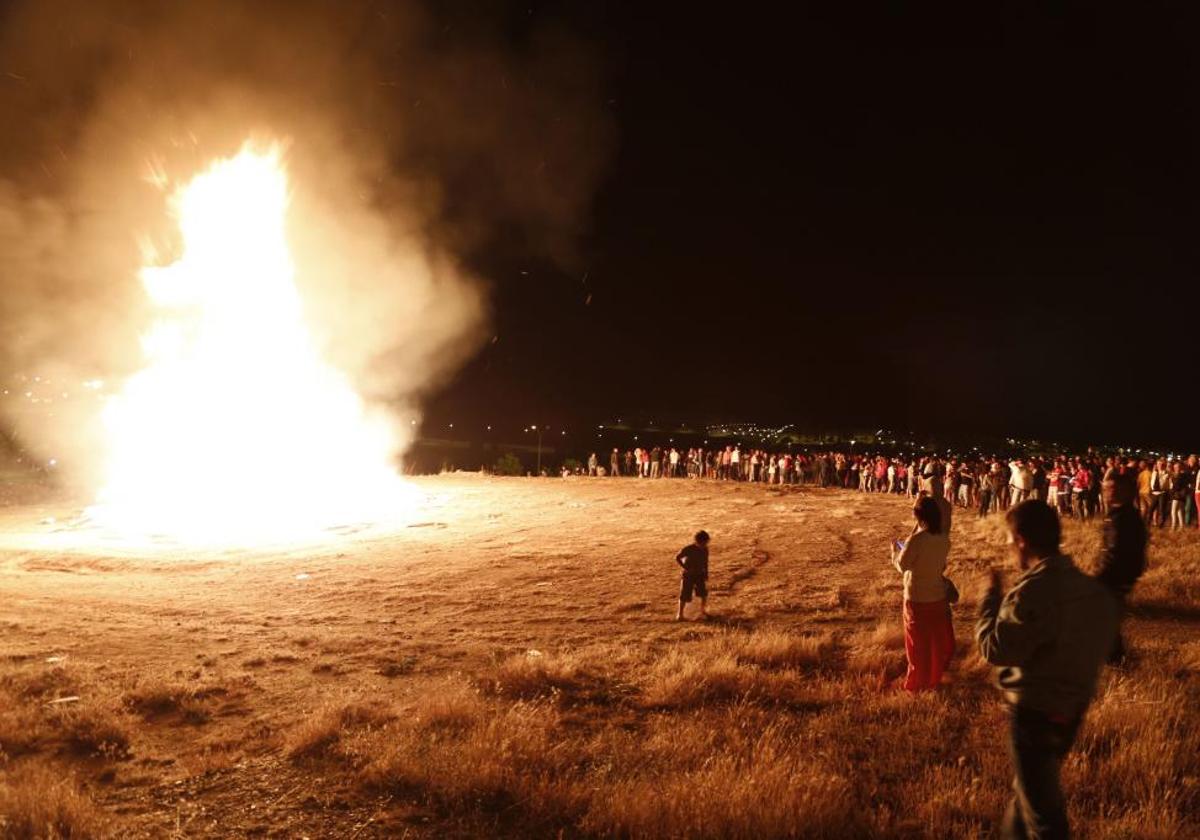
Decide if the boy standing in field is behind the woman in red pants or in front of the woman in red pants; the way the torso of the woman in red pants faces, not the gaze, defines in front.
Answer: in front

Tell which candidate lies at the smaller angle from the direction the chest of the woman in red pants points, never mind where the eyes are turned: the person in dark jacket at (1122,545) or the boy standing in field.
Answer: the boy standing in field

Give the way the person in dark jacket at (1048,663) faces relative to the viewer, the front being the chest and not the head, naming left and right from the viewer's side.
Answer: facing away from the viewer and to the left of the viewer

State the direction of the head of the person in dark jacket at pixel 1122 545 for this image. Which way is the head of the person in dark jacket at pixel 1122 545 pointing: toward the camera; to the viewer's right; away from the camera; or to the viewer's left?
away from the camera

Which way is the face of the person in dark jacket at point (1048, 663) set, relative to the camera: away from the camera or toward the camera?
away from the camera

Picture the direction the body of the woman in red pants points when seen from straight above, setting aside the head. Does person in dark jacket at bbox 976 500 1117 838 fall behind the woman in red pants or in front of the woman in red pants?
behind

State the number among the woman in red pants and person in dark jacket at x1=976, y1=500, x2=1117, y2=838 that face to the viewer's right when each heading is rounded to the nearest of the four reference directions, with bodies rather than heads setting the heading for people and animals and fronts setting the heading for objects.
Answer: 0

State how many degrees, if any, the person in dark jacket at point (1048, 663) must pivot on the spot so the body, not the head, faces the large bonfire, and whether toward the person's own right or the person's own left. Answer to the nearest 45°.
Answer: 0° — they already face it

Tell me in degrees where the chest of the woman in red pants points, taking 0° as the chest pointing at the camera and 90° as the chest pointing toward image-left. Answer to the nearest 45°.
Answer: approximately 135°

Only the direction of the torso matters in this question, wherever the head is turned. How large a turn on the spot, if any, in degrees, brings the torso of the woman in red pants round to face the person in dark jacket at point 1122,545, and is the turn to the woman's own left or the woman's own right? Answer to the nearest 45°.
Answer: approximately 135° to the woman's own right

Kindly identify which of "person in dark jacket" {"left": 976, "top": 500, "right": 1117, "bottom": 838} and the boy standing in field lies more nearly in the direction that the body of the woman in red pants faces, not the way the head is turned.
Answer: the boy standing in field

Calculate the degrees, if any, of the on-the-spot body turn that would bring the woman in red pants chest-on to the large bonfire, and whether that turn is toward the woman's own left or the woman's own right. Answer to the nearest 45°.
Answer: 0° — they already face it
